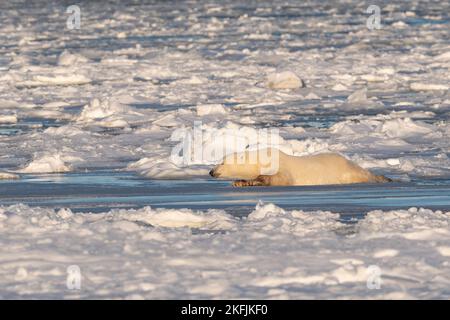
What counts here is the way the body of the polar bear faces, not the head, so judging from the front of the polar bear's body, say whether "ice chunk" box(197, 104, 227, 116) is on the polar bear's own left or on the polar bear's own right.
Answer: on the polar bear's own right

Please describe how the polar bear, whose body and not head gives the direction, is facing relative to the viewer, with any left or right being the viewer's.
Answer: facing to the left of the viewer

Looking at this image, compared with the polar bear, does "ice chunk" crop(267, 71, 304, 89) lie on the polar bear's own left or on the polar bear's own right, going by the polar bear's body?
on the polar bear's own right
